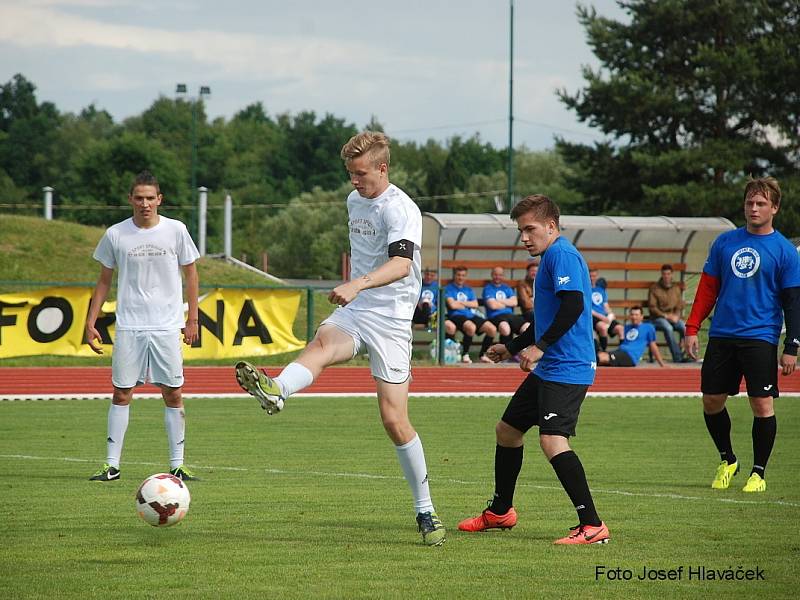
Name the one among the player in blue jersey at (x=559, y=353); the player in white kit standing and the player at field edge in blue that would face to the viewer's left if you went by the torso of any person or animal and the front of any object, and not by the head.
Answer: the player in blue jersey

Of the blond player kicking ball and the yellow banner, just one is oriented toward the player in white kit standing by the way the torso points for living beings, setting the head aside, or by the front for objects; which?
the yellow banner

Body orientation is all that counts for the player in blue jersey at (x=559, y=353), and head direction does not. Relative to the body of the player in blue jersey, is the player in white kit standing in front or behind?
in front

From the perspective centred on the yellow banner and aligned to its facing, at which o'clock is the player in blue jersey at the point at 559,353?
The player in blue jersey is roughly at 12 o'clock from the yellow banner.

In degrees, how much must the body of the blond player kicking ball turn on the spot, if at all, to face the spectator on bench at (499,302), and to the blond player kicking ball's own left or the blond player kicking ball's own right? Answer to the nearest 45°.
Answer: approximately 135° to the blond player kicking ball's own right

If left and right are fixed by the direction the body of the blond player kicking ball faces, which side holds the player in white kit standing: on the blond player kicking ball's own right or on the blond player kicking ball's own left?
on the blond player kicking ball's own right

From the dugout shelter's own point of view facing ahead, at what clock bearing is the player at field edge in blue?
The player at field edge in blue is roughly at 12 o'clock from the dugout shelter.

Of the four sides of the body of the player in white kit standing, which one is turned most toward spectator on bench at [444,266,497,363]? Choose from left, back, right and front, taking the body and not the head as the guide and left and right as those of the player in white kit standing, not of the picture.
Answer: back

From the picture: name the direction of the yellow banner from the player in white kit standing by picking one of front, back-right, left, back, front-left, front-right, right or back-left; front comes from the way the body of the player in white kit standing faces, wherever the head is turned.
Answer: back

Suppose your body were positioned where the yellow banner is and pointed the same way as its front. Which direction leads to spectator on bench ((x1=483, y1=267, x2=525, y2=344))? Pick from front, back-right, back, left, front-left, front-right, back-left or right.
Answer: left

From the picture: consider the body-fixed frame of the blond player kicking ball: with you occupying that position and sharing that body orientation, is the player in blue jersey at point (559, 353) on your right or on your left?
on your left

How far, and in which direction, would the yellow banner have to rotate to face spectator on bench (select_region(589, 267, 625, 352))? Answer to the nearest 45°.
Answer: approximately 90° to its left

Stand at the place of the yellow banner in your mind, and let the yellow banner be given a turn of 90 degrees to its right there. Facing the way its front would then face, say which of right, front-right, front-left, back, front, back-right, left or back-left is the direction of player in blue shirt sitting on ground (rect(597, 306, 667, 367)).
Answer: back
